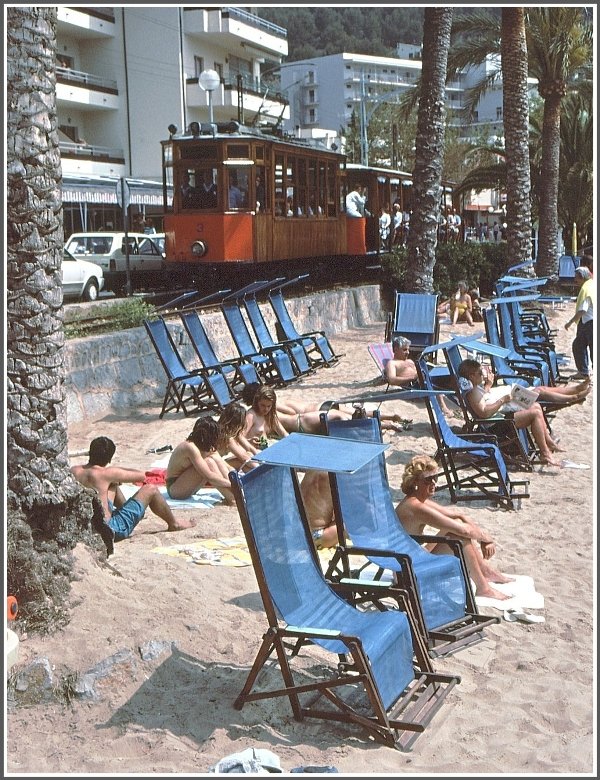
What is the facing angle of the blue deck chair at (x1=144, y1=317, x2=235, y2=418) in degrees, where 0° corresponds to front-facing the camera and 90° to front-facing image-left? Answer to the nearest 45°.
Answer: approximately 315°

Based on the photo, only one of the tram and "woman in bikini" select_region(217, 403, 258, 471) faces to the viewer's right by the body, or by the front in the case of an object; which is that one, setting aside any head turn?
the woman in bikini

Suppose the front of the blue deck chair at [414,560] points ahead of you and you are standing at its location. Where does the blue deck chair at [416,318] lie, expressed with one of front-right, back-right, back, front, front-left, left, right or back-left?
back-left

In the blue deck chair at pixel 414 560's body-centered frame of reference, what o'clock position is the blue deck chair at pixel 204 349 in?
the blue deck chair at pixel 204 349 is roughly at 7 o'clock from the blue deck chair at pixel 414 560.

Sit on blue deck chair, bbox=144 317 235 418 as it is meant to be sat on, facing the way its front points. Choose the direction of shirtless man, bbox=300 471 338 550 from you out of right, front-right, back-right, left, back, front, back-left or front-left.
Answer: front-right

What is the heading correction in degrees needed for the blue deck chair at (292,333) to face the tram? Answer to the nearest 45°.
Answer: approximately 135° to its left

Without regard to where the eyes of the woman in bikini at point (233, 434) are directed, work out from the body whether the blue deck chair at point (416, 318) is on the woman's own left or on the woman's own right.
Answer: on the woman's own left

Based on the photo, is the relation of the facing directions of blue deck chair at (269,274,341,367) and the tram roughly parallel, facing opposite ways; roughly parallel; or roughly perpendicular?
roughly perpendicular

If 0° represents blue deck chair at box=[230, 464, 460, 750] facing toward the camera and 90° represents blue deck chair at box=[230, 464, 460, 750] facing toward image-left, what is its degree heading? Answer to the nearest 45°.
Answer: approximately 315°

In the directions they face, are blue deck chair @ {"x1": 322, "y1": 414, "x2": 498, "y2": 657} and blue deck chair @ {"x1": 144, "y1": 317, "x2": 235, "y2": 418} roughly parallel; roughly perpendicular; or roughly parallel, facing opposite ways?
roughly parallel

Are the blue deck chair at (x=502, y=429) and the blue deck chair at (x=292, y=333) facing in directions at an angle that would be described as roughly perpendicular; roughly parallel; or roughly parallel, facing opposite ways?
roughly parallel
